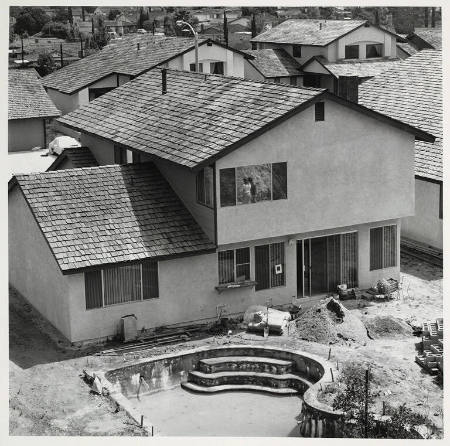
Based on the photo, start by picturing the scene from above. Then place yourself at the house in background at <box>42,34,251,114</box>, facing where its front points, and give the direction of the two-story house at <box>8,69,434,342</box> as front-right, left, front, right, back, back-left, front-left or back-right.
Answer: front-right

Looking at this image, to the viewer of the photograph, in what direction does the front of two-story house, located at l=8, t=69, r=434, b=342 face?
facing away from the viewer and to the left of the viewer

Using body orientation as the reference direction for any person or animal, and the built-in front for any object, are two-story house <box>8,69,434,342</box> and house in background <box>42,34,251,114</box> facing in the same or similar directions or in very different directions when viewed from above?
very different directions

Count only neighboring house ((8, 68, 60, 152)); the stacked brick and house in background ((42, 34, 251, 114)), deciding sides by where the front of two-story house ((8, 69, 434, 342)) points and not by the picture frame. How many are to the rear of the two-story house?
1

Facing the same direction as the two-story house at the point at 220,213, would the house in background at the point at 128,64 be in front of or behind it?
in front

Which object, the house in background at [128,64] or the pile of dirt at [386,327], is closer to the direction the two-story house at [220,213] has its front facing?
the house in background

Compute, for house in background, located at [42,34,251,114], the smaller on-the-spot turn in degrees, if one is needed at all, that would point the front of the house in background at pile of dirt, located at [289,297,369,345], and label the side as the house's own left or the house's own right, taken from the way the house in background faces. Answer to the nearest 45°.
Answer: approximately 45° to the house's own right

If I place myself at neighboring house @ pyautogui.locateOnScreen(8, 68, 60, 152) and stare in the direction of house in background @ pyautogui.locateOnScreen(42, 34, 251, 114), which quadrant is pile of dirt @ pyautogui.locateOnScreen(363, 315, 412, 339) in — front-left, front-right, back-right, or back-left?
back-right

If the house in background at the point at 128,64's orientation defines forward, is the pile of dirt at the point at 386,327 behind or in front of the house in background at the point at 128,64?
in front

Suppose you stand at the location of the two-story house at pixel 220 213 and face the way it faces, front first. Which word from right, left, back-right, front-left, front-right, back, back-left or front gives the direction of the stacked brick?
back
